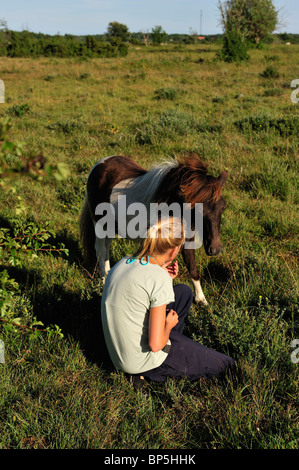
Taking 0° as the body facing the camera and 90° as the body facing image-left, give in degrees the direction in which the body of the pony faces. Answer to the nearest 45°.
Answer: approximately 315°

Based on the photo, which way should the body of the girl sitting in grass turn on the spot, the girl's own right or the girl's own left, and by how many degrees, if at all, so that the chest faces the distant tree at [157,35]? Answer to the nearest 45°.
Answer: approximately 45° to the girl's own left

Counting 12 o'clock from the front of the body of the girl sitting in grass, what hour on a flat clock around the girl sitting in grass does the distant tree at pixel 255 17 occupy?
The distant tree is roughly at 11 o'clock from the girl sitting in grass.

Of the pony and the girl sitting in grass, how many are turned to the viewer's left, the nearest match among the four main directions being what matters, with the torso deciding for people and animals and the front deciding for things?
0

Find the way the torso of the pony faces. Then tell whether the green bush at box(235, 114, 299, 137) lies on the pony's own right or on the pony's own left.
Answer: on the pony's own left

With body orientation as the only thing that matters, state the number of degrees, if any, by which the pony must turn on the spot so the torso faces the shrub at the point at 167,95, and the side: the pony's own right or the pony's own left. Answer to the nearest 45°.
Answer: approximately 135° to the pony's own left

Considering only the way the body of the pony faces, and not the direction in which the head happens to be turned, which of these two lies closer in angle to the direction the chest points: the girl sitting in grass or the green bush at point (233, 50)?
the girl sitting in grass

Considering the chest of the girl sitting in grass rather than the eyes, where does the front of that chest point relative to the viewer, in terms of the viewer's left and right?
facing away from the viewer and to the right of the viewer

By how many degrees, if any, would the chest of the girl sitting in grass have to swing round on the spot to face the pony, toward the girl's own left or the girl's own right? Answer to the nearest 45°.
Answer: approximately 45° to the girl's own left

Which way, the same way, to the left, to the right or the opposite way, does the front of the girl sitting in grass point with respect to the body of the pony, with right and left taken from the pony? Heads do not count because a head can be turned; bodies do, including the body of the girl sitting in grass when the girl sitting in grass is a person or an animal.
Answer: to the left
